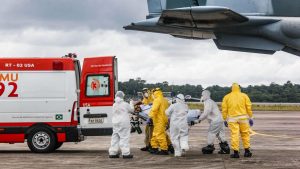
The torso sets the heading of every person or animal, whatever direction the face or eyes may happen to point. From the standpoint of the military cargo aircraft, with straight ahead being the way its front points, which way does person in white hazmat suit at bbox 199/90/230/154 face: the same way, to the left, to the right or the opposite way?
the opposite way

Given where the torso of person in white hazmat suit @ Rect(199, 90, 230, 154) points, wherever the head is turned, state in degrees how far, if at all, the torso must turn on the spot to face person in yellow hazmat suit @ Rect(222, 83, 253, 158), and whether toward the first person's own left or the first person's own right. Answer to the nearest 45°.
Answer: approximately 135° to the first person's own left

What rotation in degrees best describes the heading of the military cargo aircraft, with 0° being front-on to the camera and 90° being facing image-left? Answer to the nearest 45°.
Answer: approximately 270°

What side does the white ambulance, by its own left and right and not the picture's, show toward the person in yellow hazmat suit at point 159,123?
back
